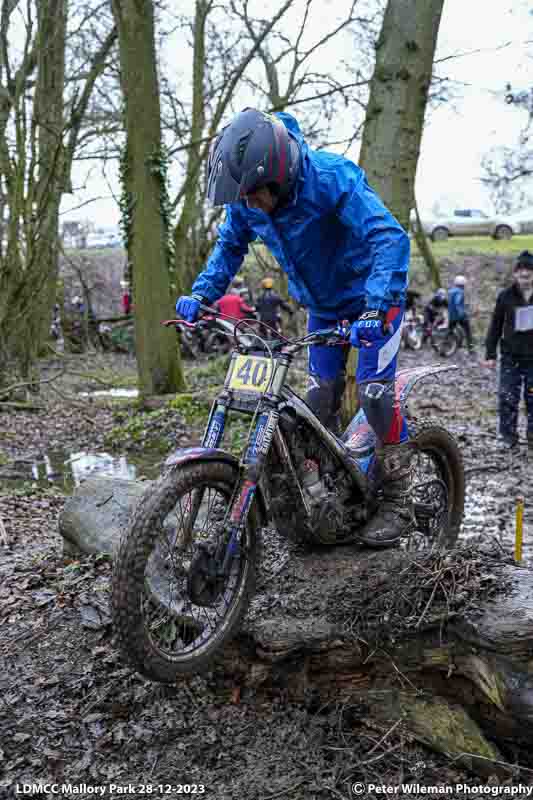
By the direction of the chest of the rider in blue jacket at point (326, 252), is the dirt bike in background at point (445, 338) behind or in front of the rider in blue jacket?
behind

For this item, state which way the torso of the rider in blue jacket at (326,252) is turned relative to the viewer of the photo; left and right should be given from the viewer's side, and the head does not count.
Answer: facing the viewer and to the left of the viewer

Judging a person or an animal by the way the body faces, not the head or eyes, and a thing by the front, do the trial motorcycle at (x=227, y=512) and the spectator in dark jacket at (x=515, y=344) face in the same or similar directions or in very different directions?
same or similar directions

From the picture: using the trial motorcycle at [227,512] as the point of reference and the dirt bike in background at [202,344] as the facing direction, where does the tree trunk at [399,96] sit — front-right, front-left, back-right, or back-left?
front-right

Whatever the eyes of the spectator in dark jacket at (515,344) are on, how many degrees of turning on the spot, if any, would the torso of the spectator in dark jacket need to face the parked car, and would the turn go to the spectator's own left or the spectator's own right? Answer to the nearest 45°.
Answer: approximately 180°

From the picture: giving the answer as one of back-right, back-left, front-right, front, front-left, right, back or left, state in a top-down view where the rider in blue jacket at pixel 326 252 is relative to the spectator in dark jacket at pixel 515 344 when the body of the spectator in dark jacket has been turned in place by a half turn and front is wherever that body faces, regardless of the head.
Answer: back

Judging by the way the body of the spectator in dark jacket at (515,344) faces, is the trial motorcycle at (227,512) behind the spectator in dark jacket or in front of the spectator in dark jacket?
in front

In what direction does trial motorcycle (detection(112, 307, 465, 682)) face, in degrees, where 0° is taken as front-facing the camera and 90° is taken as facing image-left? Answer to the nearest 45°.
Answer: approximately 45°

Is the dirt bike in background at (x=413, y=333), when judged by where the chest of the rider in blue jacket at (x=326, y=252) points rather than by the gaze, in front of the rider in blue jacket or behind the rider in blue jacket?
behind

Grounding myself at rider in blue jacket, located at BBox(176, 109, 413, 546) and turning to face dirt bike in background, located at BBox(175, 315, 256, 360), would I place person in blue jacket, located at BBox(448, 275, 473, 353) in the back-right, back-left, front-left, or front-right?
front-right

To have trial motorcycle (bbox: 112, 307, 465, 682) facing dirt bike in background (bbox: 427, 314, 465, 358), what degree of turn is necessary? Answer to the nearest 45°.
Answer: approximately 135° to its right

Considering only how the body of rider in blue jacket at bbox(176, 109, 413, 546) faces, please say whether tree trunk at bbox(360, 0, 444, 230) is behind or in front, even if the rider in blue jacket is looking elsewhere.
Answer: behind

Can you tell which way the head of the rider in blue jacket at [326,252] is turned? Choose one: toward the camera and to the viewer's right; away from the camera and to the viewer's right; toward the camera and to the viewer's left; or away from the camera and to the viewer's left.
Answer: toward the camera and to the viewer's left

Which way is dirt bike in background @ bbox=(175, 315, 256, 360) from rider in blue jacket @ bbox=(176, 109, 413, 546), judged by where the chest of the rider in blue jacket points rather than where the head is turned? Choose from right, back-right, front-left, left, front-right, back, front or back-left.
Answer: back-right

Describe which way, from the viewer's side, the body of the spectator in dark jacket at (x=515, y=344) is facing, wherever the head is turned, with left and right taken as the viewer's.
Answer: facing the viewer

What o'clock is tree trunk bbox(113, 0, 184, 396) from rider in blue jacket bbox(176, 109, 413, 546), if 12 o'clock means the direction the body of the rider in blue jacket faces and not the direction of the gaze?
The tree trunk is roughly at 4 o'clock from the rider in blue jacket.
